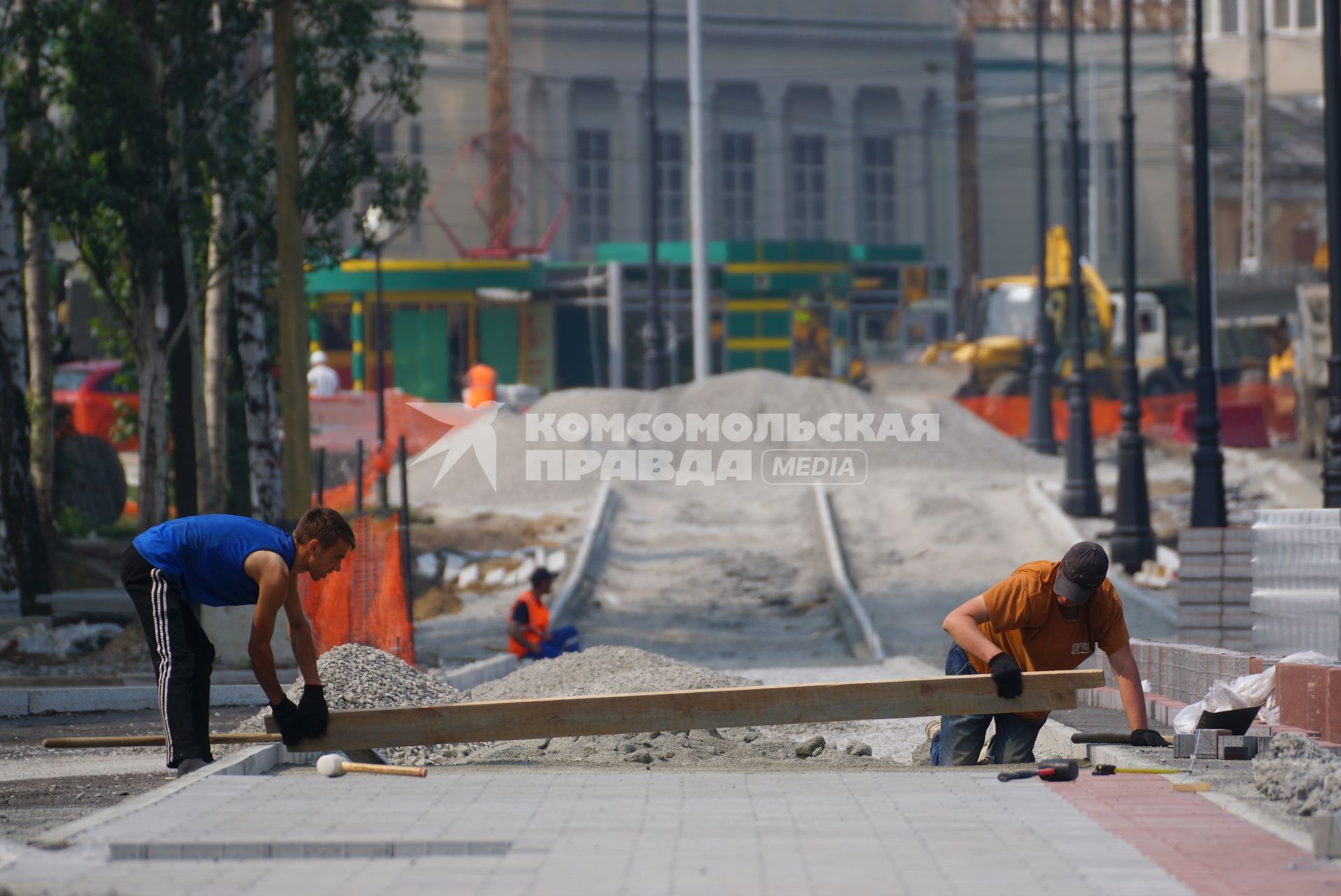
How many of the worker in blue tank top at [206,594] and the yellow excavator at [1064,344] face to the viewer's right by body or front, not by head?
1

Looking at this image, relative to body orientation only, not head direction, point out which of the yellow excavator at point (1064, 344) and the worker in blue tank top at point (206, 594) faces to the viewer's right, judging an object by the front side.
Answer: the worker in blue tank top

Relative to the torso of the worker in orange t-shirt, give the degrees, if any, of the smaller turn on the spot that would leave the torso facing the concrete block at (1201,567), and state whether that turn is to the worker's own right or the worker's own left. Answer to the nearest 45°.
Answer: approximately 135° to the worker's own left

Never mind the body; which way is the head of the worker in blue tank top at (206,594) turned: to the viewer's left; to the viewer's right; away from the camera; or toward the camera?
to the viewer's right

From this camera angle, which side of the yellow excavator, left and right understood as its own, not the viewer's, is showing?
left

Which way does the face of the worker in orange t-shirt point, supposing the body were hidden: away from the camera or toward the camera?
toward the camera

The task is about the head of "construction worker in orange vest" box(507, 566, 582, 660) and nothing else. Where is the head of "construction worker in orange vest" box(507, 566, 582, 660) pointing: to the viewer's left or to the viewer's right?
to the viewer's right

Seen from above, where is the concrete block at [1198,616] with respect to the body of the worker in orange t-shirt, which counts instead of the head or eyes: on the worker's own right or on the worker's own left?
on the worker's own left

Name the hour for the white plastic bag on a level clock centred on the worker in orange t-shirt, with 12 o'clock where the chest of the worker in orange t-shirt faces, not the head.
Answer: The white plastic bag is roughly at 9 o'clock from the worker in orange t-shirt.

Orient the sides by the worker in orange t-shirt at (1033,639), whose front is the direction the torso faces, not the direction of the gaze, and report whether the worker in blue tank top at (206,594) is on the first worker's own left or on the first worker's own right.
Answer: on the first worker's own right

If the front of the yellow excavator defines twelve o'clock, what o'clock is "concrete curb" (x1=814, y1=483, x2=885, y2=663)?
The concrete curb is roughly at 9 o'clock from the yellow excavator.

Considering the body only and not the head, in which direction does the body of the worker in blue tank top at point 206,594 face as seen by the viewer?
to the viewer's right

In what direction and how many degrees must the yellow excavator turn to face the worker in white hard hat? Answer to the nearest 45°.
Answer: approximately 45° to its left

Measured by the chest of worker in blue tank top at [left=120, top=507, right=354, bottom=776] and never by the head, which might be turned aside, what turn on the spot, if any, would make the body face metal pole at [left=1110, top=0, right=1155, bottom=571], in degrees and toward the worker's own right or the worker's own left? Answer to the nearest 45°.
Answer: approximately 45° to the worker's own left

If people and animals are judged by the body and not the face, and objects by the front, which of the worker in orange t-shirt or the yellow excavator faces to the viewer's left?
the yellow excavator
